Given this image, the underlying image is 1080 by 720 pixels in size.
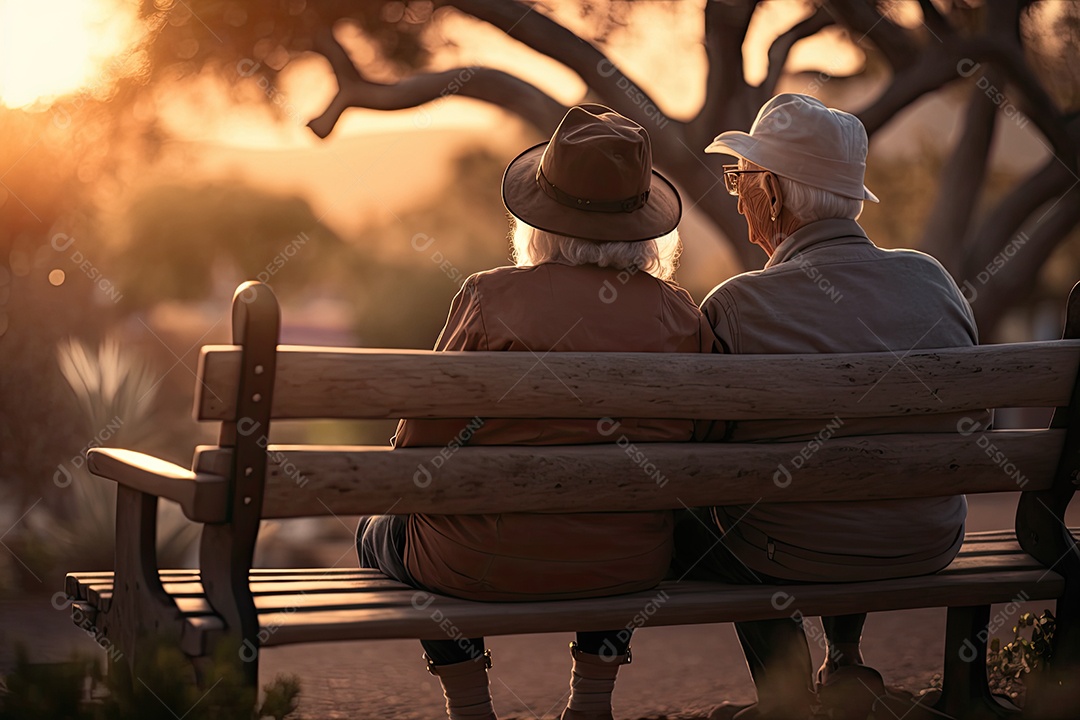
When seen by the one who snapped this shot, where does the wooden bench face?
facing away from the viewer and to the left of the viewer

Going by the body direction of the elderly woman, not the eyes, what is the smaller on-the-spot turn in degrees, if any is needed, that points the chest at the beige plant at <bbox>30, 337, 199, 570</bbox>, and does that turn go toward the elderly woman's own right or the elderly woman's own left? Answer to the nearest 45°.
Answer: approximately 45° to the elderly woman's own left

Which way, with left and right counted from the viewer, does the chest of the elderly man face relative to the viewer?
facing away from the viewer and to the left of the viewer

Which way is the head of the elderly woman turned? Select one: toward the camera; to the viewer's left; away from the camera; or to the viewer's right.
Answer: away from the camera

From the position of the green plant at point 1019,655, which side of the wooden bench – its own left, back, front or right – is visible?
right

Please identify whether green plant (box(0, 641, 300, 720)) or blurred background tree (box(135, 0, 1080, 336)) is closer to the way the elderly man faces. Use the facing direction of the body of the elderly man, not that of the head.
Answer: the blurred background tree

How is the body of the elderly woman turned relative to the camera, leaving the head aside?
away from the camera

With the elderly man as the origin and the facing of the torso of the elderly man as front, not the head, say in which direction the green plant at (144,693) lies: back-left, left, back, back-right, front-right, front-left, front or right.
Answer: left

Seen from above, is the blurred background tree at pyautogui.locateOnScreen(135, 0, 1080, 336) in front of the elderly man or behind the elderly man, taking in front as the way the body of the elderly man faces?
in front

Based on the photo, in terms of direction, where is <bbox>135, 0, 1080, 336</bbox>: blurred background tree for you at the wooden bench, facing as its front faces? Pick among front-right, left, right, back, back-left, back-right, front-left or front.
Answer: front-right

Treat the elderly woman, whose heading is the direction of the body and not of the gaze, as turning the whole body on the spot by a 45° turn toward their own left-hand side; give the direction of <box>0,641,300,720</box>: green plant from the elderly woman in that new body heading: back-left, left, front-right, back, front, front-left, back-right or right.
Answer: left

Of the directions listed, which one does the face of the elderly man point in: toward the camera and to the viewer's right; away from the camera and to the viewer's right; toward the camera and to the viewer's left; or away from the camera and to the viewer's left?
away from the camera and to the viewer's left

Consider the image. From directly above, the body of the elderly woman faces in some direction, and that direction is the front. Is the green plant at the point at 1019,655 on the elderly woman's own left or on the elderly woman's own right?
on the elderly woman's own right
